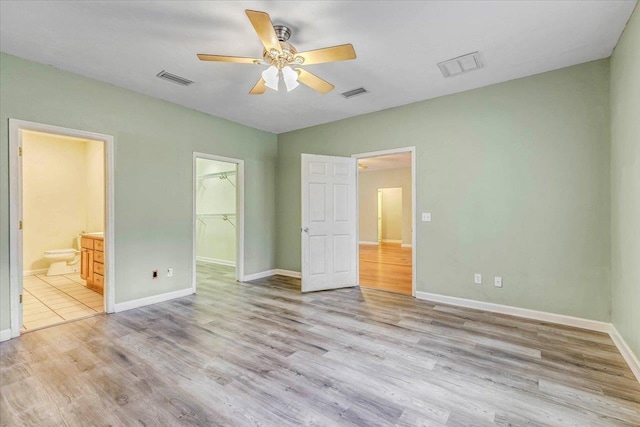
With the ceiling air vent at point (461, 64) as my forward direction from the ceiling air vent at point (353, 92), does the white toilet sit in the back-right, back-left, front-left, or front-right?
back-right

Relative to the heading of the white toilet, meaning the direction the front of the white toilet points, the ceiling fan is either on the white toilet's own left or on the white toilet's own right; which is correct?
on the white toilet's own left

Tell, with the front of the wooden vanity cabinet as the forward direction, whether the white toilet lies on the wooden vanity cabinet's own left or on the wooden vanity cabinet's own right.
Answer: on the wooden vanity cabinet's own right

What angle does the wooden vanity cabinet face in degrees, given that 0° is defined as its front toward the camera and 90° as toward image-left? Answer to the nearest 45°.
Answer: approximately 45°

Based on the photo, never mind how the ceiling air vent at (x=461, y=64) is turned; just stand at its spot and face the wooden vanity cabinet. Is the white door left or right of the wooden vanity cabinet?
right
